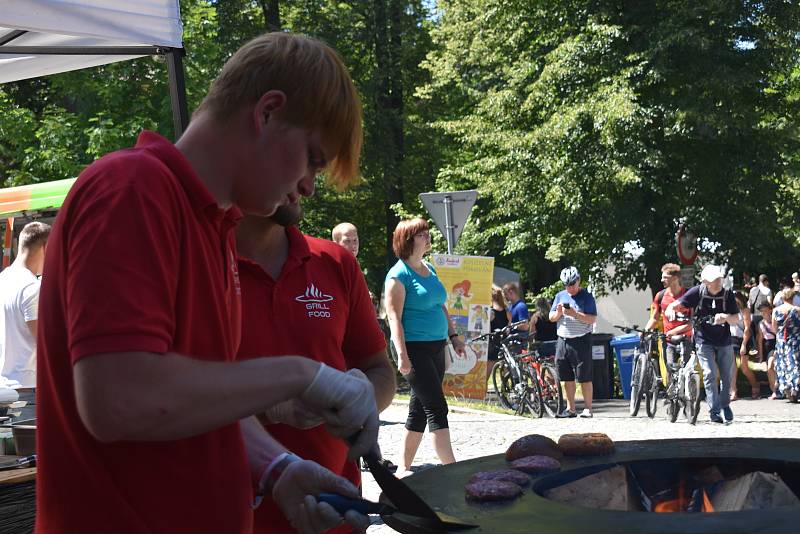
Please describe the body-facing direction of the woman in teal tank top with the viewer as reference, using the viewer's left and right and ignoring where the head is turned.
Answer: facing the viewer and to the right of the viewer

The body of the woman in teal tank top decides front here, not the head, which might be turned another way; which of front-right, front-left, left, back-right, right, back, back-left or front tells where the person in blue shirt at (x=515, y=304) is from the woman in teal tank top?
back-left

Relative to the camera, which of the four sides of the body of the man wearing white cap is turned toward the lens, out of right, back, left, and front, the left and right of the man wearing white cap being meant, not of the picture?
front

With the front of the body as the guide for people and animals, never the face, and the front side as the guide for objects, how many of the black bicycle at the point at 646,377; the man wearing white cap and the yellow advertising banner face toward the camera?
3

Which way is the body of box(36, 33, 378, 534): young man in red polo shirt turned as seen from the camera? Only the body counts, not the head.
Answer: to the viewer's right

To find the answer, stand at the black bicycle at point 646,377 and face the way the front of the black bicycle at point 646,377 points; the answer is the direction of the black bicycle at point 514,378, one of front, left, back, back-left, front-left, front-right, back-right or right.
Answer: right

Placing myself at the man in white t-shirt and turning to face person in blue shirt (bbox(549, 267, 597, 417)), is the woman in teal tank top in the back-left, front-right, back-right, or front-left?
front-right

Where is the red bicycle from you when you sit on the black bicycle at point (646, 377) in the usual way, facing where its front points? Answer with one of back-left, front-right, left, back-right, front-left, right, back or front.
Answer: right

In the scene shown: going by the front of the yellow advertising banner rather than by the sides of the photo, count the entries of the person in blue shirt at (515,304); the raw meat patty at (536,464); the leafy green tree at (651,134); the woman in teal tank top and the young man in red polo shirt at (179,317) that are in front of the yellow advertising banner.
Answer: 3

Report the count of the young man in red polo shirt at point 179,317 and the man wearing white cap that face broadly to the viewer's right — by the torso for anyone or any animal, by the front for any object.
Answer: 1

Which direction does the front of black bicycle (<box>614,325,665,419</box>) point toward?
toward the camera

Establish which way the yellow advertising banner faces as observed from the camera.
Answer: facing the viewer

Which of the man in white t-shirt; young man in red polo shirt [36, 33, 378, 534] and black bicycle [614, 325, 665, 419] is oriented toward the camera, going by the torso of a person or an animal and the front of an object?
the black bicycle
